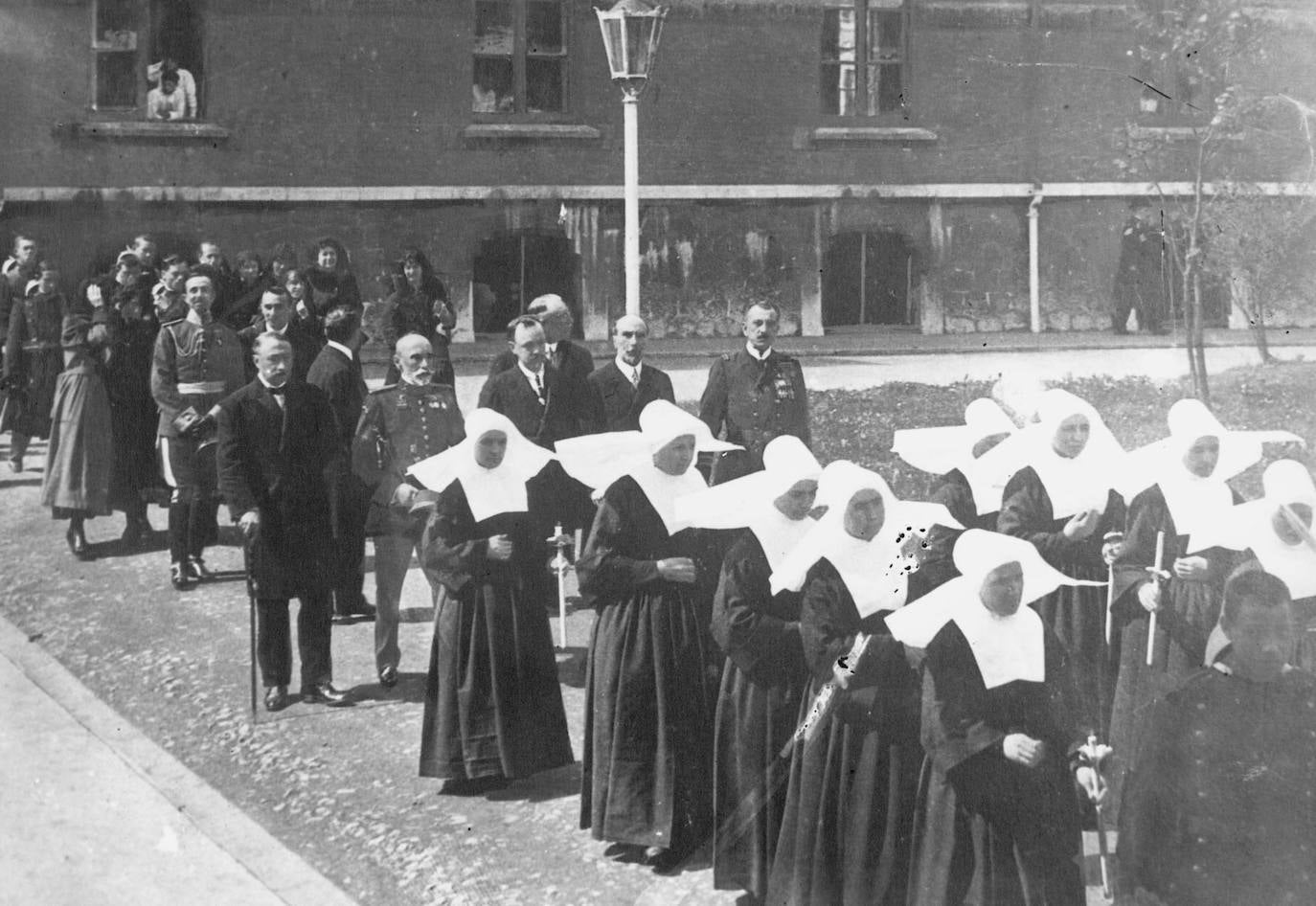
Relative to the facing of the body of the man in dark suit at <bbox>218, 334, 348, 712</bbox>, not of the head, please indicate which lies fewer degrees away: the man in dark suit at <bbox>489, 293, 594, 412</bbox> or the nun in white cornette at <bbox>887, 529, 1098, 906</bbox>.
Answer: the nun in white cornette

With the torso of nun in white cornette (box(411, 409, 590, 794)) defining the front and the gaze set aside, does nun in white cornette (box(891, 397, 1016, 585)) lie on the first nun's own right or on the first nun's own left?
on the first nun's own left

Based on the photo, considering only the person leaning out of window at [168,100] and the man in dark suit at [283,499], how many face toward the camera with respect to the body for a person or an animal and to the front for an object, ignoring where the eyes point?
2

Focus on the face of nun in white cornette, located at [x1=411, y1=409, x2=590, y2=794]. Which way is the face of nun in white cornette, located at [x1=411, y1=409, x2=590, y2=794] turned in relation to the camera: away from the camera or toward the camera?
toward the camera

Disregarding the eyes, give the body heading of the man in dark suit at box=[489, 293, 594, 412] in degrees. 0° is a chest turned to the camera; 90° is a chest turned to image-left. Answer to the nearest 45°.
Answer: approximately 45°

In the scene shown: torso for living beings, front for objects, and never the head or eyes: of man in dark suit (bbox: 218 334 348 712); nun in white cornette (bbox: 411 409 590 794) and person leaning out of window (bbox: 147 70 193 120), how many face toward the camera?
3

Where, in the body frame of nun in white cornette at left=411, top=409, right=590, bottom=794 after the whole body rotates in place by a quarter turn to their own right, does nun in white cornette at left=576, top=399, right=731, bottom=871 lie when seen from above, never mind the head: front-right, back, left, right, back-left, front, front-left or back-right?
back-left

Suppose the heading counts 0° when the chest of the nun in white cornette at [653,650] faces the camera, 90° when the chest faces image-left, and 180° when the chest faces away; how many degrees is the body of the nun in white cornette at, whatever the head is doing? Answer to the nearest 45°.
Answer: approximately 315°

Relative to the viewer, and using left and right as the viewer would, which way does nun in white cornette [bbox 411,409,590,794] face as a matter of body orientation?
facing the viewer

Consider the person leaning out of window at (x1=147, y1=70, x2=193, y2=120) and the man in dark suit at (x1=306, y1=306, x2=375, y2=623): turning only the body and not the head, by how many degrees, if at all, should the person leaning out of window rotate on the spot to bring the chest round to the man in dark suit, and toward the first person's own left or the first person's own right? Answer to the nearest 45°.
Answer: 0° — they already face them

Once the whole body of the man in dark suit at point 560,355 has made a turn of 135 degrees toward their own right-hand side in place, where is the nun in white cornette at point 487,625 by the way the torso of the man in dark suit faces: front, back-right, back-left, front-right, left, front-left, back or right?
back

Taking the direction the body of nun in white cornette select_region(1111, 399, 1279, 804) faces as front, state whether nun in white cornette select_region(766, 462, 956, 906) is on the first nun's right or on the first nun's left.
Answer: on the first nun's right

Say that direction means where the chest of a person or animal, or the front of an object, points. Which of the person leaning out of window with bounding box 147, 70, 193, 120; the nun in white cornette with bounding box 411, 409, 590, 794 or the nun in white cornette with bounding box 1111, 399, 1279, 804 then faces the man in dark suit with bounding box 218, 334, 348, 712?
the person leaning out of window

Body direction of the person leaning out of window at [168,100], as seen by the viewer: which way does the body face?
toward the camera

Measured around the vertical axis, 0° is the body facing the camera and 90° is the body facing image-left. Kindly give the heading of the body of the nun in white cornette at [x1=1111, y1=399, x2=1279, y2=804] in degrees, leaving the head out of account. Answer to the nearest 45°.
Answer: approximately 315°
